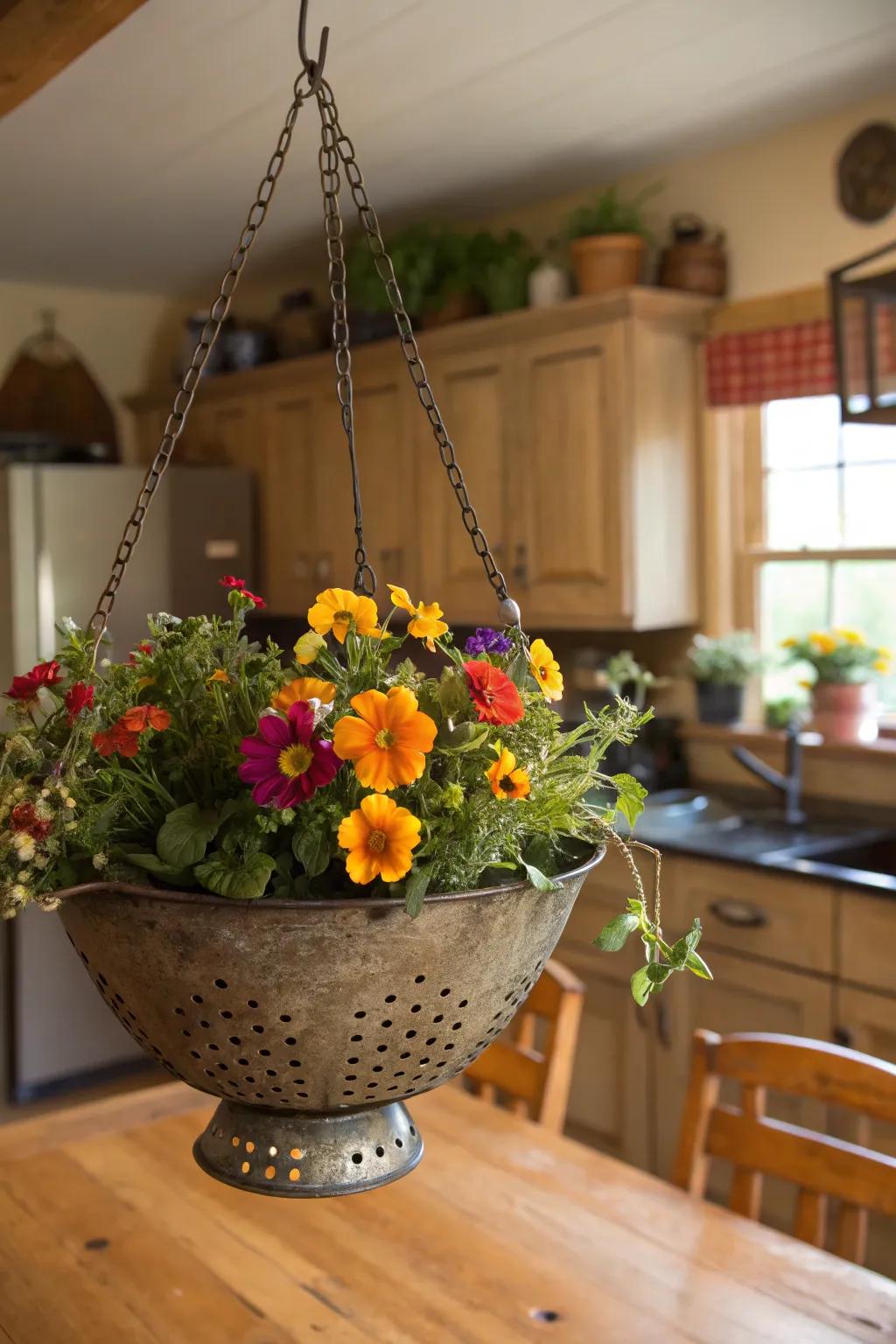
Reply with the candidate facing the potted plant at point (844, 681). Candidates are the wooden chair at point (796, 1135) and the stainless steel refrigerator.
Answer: the stainless steel refrigerator

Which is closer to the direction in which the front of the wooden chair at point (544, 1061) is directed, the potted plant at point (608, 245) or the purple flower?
the purple flower

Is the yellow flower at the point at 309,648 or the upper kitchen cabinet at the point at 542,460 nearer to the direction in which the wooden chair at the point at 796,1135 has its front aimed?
the yellow flower

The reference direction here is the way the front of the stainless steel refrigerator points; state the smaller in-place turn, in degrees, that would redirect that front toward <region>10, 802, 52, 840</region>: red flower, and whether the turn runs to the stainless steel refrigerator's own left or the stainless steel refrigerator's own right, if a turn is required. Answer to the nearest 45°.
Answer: approximately 45° to the stainless steel refrigerator's own right

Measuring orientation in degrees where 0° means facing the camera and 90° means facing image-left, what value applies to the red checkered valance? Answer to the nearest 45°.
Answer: approximately 45°

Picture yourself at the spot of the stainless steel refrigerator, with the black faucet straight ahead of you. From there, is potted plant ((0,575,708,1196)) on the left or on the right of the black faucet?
right

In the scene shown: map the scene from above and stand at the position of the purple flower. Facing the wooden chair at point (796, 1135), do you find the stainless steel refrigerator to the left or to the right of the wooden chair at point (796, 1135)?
left

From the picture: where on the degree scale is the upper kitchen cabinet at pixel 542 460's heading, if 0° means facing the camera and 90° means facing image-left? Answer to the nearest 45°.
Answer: approximately 45°
